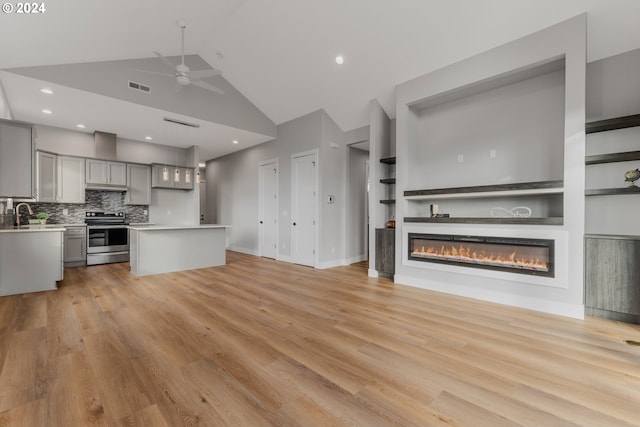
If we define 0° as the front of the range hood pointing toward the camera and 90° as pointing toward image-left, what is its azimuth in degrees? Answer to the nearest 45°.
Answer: approximately 0°

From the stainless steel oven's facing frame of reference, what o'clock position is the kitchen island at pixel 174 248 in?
The kitchen island is roughly at 11 o'clock from the stainless steel oven.

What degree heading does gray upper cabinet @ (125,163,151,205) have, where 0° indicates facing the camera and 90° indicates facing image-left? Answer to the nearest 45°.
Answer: approximately 0°

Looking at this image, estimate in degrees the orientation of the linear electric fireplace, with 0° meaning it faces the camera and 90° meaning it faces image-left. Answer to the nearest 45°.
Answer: approximately 45°
